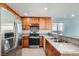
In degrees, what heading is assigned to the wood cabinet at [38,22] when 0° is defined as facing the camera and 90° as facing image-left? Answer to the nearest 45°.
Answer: approximately 0°

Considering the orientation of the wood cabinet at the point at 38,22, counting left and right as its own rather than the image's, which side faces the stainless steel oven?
front
